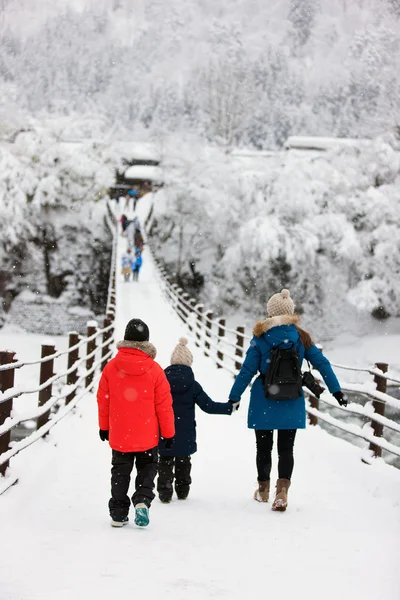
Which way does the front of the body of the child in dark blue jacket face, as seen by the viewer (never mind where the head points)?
away from the camera

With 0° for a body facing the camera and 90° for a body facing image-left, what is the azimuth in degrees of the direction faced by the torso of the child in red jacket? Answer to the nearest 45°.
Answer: approximately 180°

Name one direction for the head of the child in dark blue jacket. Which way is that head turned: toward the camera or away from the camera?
away from the camera

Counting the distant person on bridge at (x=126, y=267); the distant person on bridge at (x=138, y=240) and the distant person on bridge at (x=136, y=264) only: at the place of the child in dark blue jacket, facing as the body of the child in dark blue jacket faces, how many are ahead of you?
3

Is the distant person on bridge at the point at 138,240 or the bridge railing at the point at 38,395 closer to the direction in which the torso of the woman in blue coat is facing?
the distant person on bridge

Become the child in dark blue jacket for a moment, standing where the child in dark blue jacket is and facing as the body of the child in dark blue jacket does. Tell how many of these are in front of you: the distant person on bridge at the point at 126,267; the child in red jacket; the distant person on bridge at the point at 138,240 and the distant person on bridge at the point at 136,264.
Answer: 3

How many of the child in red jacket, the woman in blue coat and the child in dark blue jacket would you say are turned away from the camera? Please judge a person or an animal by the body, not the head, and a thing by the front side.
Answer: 3

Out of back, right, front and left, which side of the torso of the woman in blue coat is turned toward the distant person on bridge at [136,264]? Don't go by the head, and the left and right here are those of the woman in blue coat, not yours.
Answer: front

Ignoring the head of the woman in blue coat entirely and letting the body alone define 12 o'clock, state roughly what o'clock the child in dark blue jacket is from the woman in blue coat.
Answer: The child in dark blue jacket is roughly at 9 o'clock from the woman in blue coat.

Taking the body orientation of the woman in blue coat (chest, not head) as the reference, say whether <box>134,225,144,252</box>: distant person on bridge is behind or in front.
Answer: in front

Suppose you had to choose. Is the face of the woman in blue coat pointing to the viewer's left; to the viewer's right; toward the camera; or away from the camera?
away from the camera

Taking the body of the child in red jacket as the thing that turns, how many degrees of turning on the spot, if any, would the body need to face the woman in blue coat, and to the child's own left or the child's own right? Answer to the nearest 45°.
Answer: approximately 45° to the child's own right

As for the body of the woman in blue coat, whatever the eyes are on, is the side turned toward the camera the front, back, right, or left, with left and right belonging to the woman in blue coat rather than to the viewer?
back
